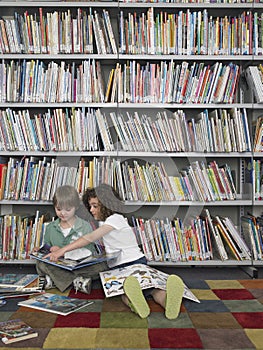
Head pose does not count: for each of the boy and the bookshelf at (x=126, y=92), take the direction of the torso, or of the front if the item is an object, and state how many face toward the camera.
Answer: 2

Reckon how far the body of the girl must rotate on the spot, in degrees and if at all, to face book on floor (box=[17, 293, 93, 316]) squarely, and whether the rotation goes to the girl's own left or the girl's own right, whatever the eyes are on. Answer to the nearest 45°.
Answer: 0° — they already face it

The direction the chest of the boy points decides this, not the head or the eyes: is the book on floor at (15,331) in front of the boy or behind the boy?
in front

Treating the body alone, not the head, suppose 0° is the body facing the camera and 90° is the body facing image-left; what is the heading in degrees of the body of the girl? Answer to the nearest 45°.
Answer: approximately 45°

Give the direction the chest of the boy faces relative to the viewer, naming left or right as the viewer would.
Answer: facing the viewer

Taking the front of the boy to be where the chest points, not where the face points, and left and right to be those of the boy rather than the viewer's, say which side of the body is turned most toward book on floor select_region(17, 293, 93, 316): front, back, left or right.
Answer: front

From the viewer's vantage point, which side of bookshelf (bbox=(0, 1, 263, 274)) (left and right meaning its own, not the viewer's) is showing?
front

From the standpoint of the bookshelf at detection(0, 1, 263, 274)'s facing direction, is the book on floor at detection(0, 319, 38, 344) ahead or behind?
ahead
